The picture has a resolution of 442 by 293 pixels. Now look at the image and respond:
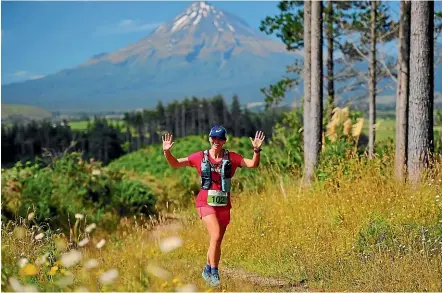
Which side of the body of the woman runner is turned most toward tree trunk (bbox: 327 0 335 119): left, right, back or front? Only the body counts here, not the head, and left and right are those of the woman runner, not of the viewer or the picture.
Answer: back

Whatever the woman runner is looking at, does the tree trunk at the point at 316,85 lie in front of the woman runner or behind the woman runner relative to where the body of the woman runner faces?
behind

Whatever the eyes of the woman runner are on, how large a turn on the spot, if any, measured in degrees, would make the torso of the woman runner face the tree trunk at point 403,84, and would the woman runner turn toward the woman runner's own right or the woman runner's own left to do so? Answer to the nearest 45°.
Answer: approximately 135° to the woman runner's own left

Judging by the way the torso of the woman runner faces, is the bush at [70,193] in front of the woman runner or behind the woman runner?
behind

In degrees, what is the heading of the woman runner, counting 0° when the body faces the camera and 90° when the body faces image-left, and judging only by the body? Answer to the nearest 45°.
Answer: approximately 0°

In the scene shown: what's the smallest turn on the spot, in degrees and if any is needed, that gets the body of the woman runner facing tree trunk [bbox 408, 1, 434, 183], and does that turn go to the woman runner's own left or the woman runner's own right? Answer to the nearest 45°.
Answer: approximately 135° to the woman runner's own left
